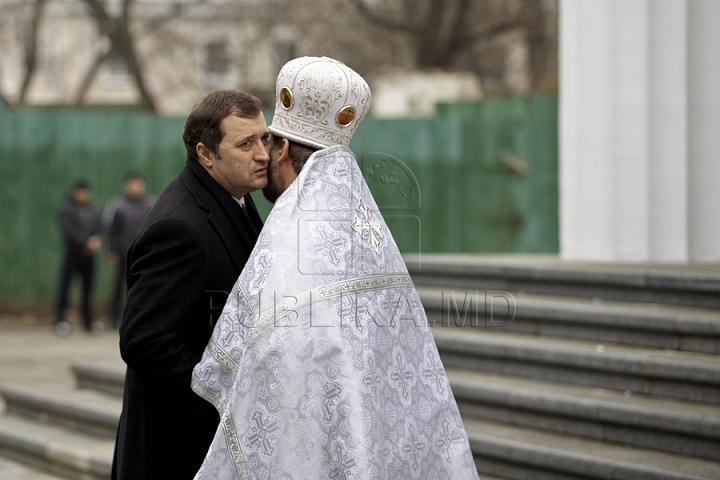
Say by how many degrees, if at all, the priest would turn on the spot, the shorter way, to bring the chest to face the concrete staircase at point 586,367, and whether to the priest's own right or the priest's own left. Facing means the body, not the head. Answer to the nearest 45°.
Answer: approximately 90° to the priest's own right

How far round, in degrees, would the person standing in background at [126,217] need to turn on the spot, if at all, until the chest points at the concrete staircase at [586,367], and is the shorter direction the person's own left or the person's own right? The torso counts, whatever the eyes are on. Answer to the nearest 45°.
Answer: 0° — they already face it

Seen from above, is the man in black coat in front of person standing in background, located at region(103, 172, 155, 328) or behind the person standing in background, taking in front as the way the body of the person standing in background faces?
in front

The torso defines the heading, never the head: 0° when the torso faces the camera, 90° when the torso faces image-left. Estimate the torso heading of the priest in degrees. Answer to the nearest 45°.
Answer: approximately 135°

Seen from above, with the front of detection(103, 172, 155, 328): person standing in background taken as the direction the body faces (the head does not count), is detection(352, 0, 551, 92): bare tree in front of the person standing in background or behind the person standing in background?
behind

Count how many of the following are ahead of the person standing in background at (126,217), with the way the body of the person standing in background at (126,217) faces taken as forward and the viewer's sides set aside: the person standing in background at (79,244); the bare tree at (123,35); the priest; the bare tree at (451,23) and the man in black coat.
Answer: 2

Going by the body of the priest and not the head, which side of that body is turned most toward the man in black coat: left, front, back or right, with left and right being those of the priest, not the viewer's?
front

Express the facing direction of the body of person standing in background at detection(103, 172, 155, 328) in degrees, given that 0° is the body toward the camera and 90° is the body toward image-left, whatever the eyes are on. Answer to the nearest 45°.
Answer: approximately 0°

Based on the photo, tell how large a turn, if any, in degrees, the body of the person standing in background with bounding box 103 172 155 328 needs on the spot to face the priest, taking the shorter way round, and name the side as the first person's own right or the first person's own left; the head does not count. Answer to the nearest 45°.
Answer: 0° — they already face them

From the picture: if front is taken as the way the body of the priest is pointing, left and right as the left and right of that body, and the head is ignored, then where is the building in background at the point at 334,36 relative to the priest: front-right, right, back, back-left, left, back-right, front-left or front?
front-right

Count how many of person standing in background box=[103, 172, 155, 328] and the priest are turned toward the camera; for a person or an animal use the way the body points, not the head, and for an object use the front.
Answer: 1

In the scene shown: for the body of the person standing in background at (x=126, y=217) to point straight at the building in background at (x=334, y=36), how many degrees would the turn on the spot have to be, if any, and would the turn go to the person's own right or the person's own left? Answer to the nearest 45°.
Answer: approximately 135° to the person's own left

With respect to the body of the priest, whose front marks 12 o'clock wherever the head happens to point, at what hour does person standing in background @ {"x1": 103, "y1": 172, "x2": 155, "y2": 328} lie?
The person standing in background is roughly at 1 o'clock from the priest.
